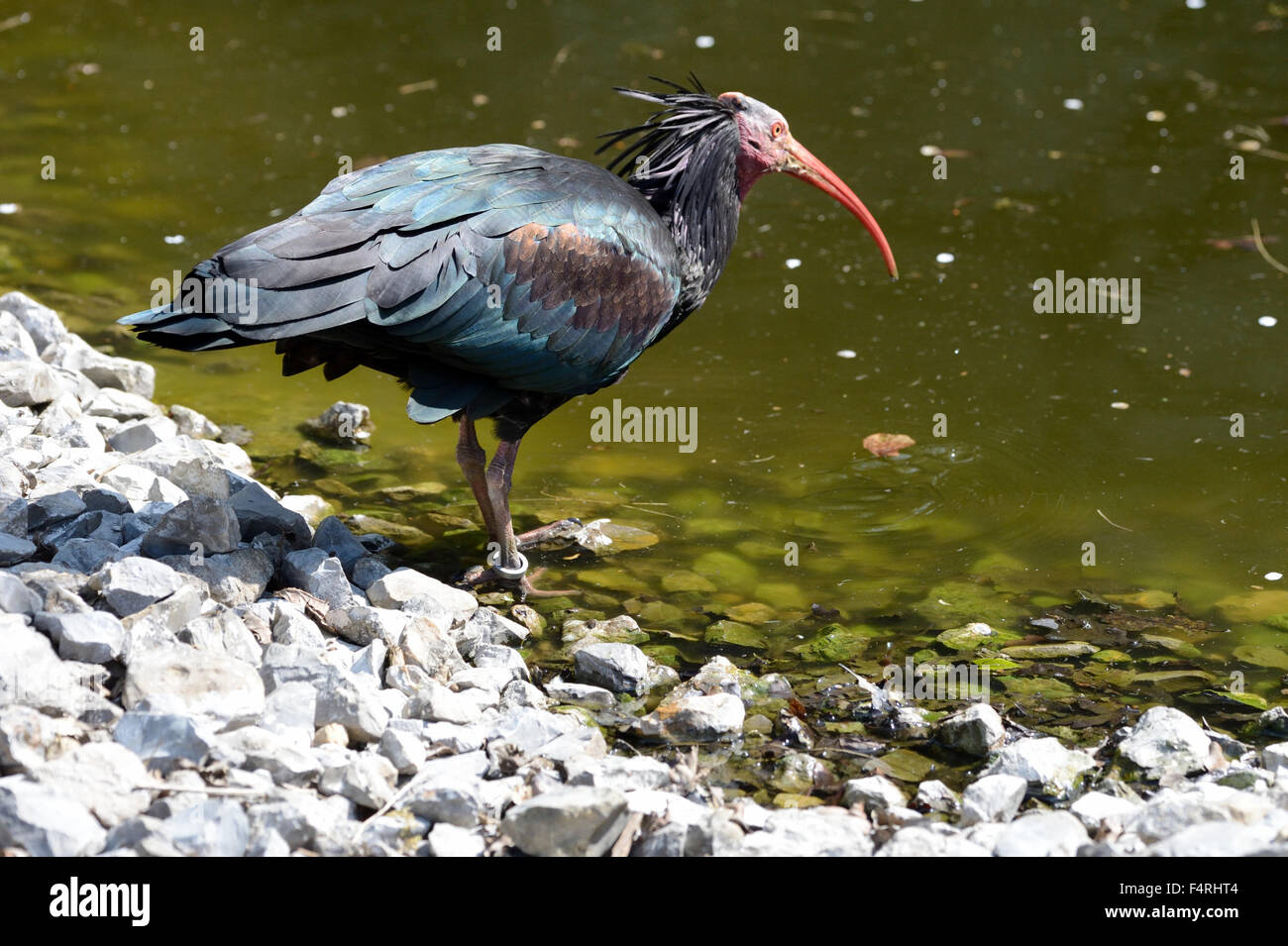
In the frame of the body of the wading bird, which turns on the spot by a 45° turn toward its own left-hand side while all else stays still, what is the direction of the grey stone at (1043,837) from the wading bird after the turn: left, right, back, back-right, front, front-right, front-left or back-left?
right

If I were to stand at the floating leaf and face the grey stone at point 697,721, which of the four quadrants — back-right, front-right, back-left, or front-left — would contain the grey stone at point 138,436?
front-right

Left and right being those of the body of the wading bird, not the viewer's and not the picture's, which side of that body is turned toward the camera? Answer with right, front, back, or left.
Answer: right

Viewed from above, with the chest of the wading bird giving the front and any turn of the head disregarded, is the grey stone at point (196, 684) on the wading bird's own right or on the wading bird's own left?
on the wading bird's own right

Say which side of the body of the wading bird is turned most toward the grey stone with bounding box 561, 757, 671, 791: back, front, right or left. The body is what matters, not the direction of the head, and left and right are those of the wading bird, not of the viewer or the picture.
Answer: right

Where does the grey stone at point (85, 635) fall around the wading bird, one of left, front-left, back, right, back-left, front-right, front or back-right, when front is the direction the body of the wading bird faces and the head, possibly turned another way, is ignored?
back-right

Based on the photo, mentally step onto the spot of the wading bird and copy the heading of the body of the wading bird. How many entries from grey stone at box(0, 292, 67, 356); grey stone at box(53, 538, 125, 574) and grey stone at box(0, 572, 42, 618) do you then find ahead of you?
0

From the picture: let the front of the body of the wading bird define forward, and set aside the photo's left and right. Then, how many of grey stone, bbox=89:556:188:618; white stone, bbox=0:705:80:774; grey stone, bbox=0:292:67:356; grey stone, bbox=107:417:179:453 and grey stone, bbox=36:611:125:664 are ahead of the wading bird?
0

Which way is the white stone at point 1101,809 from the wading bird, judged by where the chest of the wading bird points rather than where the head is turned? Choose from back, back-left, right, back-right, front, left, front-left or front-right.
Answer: front-right

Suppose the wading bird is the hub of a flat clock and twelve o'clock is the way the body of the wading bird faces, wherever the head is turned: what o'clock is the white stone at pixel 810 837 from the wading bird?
The white stone is roughly at 2 o'clock from the wading bird.

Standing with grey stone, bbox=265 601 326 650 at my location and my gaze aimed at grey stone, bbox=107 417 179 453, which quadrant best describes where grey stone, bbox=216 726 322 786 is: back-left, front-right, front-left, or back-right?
back-left

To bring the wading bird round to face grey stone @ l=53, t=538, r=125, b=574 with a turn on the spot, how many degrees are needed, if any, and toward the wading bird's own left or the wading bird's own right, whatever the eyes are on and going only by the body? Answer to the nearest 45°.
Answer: approximately 180°

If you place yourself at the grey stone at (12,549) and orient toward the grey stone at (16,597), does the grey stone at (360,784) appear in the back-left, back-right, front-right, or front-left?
front-left

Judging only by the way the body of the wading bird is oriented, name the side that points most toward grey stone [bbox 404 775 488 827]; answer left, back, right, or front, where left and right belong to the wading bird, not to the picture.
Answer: right

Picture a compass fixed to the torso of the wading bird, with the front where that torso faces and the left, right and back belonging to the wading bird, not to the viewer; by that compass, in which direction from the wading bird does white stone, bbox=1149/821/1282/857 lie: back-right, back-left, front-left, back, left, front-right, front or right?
front-right

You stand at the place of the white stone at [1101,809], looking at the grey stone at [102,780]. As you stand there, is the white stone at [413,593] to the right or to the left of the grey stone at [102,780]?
right
